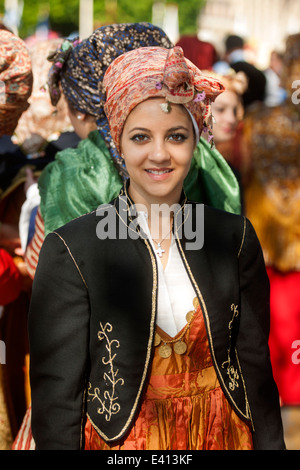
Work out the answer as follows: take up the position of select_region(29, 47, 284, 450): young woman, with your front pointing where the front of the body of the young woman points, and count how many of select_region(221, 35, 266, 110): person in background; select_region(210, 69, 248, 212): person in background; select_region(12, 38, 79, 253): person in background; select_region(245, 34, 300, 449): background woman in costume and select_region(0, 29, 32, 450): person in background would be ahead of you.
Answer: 0

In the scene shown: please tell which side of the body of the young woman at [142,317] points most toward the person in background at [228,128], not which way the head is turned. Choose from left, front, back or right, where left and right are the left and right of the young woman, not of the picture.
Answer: back

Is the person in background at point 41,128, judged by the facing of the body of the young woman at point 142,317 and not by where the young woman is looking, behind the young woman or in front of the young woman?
behind

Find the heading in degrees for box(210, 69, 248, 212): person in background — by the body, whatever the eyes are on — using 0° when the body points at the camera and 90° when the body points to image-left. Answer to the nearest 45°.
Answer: approximately 45°

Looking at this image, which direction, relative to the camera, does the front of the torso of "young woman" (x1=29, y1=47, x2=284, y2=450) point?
toward the camera

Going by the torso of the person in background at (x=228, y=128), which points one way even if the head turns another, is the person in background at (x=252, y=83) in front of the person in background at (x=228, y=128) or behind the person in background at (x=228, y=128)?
behind

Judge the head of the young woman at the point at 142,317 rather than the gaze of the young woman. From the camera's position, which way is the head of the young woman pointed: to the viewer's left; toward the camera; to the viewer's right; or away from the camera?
toward the camera

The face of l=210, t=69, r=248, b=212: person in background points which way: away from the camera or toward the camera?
toward the camera
